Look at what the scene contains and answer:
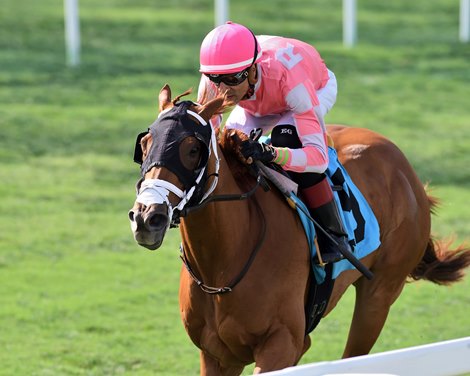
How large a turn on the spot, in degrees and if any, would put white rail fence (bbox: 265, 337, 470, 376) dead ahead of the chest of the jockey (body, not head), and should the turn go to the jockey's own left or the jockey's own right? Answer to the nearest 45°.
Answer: approximately 45° to the jockey's own left

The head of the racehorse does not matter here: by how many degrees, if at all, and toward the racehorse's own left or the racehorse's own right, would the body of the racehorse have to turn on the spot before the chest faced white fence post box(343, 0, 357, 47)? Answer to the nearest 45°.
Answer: approximately 135° to the racehorse's own right

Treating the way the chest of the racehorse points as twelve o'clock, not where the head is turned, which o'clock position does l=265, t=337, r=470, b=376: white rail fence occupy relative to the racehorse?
The white rail fence is roughly at 9 o'clock from the racehorse.

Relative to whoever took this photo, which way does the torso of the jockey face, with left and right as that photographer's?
facing the viewer and to the left of the viewer

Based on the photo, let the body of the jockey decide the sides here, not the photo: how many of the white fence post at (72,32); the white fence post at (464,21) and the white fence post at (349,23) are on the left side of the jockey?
0

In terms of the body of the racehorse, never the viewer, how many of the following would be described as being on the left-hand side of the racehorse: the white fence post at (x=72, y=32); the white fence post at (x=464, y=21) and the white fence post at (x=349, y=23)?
0

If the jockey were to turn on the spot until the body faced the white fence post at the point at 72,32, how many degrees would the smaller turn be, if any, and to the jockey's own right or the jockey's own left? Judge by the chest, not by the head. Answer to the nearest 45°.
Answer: approximately 135° to the jockey's own right

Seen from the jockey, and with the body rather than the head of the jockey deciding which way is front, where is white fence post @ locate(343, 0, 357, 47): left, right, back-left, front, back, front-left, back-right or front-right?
back-right

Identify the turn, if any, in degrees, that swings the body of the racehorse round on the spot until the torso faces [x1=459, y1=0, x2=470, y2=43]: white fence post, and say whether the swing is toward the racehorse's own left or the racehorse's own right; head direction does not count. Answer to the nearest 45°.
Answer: approximately 135° to the racehorse's own right

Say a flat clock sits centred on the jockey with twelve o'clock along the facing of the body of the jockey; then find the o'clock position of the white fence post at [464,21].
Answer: The white fence post is roughly at 5 o'clock from the jockey.
